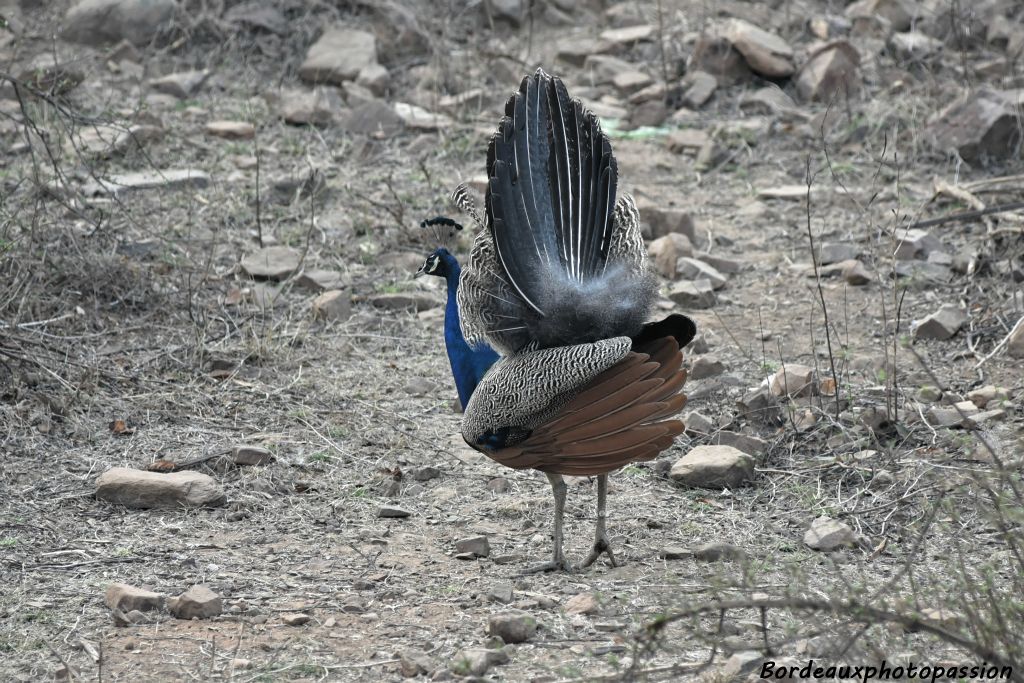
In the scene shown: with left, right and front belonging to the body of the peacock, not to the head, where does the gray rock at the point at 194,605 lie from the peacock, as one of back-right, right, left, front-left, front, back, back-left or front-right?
left

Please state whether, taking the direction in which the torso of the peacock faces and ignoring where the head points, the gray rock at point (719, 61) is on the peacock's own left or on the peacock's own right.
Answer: on the peacock's own right

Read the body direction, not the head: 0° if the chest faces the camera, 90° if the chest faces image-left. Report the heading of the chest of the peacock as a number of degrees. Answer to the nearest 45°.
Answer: approximately 135°

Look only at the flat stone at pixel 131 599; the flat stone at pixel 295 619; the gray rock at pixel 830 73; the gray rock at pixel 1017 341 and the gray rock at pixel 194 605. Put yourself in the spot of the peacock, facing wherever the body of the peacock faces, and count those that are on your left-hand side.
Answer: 3

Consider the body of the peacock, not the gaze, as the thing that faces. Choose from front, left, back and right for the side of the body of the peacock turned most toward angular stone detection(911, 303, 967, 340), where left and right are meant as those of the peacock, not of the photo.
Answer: right

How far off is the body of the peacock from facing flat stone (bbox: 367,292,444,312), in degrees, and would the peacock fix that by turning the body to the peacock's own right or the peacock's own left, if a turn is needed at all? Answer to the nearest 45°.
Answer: approximately 45° to the peacock's own right

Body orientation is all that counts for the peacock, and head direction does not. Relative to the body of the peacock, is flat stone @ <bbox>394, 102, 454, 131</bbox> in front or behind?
in front

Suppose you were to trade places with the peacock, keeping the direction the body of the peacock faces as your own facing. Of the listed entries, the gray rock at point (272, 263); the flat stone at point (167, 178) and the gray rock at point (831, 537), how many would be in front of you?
2

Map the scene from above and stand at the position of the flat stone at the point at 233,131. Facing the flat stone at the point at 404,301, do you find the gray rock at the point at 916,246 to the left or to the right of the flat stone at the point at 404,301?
left

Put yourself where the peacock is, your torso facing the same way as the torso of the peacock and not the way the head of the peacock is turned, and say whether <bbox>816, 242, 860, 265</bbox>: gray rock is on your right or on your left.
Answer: on your right

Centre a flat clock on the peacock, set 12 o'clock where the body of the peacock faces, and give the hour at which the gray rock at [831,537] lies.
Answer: The gray rock is roughly at 5 o'clock from the peacock.

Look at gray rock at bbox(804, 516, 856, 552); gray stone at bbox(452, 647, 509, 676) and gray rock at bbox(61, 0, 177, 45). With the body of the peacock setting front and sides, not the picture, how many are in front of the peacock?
1

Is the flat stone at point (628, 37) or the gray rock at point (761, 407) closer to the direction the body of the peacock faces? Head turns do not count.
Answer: the flat stone

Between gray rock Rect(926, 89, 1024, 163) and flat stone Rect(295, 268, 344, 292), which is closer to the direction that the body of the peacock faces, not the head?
the flat stone

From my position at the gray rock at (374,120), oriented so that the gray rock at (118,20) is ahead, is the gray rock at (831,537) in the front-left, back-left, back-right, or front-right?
back-left

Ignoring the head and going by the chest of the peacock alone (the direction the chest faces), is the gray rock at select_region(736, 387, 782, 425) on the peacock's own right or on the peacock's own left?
on the peacock's own right

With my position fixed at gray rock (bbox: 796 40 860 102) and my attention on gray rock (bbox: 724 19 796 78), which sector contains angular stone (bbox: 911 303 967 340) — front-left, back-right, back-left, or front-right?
back-left

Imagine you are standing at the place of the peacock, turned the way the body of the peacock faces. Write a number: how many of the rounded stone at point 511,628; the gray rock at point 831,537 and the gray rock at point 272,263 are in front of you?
1
